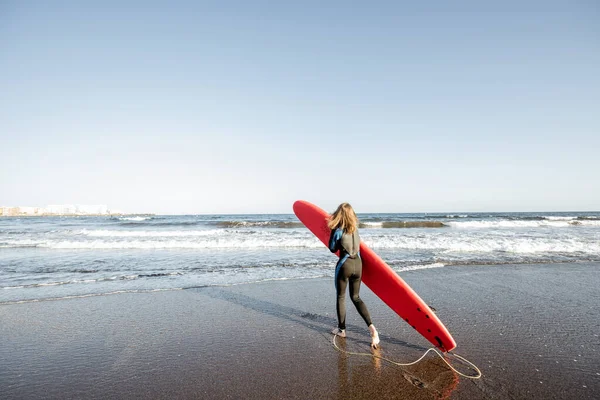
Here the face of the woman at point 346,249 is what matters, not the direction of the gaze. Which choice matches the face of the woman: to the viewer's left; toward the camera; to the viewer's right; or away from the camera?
away from the camera

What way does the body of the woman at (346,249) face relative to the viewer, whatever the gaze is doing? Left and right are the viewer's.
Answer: facing away from the viewer and to the left of the viewer
